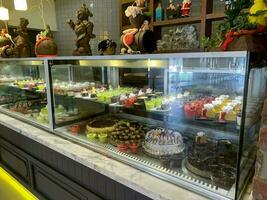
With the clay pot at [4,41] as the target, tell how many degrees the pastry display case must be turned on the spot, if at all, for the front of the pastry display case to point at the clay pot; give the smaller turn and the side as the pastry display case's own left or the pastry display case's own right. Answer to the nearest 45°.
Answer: approximately 90° to the pastry display case's own right

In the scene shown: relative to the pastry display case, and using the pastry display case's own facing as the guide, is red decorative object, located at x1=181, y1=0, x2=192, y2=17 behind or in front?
behind

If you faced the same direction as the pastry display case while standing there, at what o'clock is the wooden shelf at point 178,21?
The wooden shelf is roughly at 5 o'clock from the pastry display case.

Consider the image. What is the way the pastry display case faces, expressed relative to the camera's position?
facing the viewer and to the left of the viewer

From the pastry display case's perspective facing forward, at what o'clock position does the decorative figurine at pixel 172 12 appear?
The decorative figurine is roughly at 5 o'clock from the pastry display case.
